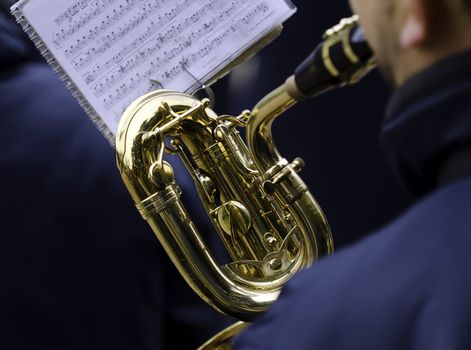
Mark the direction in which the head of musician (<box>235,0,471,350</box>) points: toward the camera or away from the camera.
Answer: away from the camera

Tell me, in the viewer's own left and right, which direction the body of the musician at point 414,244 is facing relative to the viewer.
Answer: facing away from the viewer and to the left of the viewer
